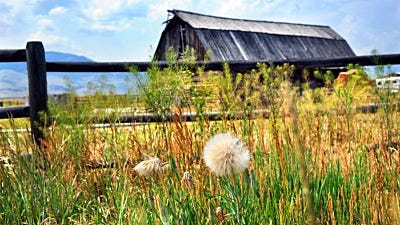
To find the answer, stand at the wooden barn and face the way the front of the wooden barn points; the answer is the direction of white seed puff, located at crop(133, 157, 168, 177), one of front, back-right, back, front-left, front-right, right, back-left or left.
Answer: front-left

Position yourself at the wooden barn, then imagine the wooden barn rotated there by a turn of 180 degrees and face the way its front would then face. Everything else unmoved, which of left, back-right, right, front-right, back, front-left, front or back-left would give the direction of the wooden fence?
back-right

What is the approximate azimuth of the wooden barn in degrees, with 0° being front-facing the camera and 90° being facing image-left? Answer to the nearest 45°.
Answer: approximately 45°
